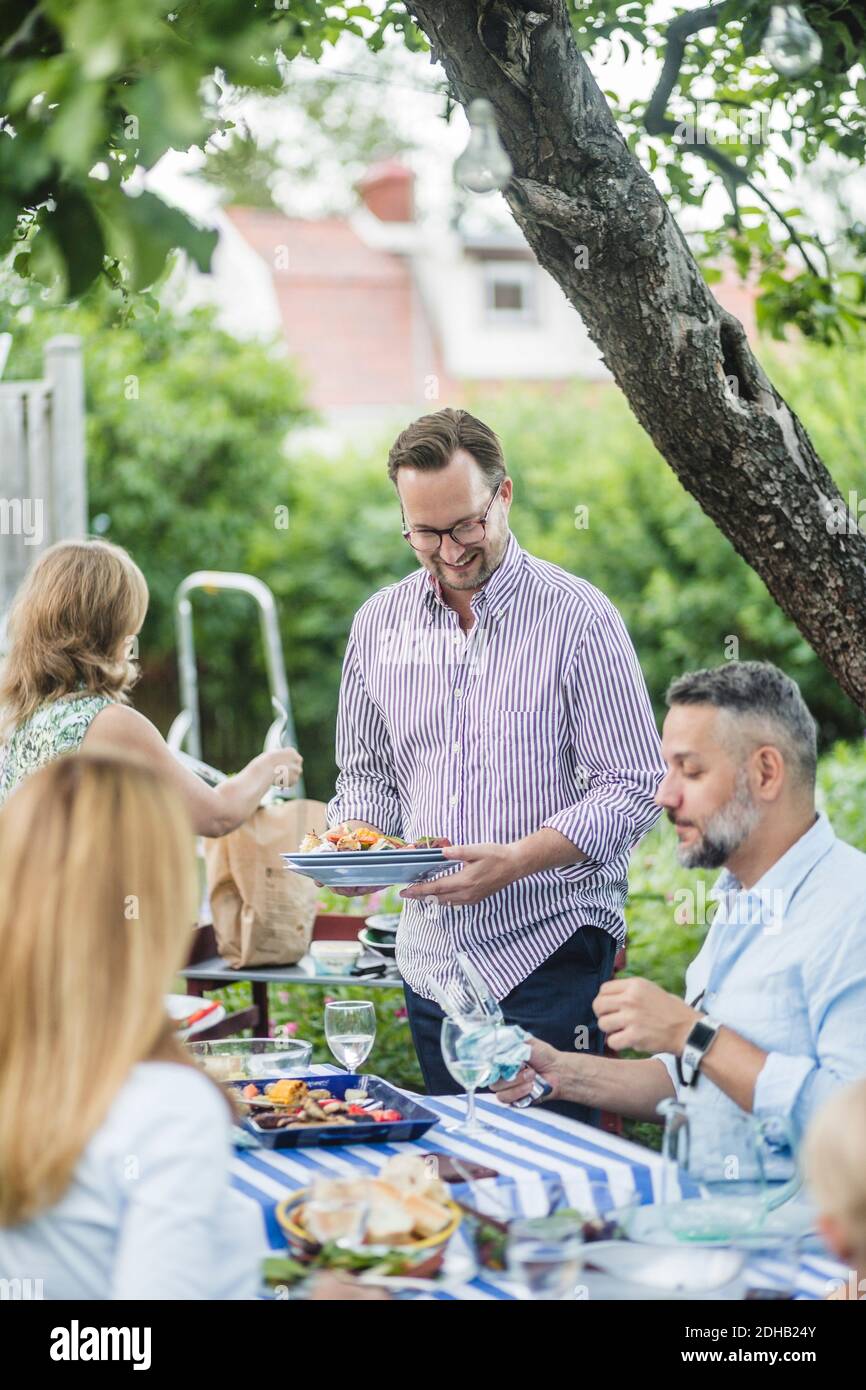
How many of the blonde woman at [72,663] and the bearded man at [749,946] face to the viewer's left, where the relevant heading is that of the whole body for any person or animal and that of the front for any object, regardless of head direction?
1

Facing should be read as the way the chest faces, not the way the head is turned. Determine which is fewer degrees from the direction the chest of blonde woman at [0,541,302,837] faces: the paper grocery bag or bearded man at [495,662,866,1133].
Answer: the paper grocery bag

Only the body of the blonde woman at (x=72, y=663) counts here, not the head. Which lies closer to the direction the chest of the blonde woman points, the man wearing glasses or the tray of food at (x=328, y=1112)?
the man wearing glasses

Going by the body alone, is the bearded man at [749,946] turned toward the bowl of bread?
no

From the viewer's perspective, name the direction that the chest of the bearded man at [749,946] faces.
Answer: to the viewer's left

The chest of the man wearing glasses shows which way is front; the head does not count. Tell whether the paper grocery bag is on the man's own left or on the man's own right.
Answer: on the man's own right

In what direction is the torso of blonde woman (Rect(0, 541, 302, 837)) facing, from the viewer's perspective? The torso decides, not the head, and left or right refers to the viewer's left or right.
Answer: facing away from the viewer and to the right of the viewer

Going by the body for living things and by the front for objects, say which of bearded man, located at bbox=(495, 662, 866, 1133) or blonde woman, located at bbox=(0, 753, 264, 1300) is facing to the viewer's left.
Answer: the bearded man

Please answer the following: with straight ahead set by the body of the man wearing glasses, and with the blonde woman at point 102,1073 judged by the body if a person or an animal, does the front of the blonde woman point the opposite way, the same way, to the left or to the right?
the opposite way

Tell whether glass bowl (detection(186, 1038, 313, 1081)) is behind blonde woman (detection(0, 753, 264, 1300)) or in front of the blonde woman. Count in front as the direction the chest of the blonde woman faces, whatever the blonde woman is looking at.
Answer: in front

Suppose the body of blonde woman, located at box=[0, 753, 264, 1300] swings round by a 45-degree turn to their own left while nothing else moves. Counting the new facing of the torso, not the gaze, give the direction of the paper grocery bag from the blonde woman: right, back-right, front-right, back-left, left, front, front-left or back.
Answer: front

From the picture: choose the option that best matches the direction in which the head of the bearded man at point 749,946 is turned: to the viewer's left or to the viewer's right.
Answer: to the viewer's left

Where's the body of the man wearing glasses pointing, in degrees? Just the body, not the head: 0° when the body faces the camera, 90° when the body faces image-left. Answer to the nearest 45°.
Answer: approximately 45°
